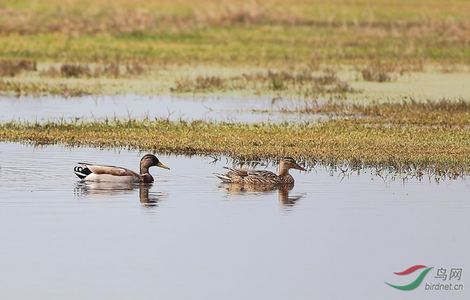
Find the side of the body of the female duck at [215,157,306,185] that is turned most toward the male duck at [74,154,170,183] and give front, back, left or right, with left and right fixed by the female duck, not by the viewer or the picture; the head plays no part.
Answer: back

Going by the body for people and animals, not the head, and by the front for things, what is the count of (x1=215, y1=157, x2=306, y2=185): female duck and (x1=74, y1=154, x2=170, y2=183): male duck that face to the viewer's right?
2

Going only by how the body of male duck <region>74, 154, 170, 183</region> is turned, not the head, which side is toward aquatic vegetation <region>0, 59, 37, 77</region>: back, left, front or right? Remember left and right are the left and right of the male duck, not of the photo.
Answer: left

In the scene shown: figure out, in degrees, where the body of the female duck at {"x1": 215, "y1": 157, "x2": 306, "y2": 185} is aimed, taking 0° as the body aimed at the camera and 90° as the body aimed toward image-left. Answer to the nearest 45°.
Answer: approximately 270°

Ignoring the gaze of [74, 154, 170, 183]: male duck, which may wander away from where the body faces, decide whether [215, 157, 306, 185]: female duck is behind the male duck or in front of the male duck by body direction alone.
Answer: in front

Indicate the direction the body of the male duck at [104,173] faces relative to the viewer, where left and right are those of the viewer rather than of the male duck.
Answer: facing to the right of the viewer
